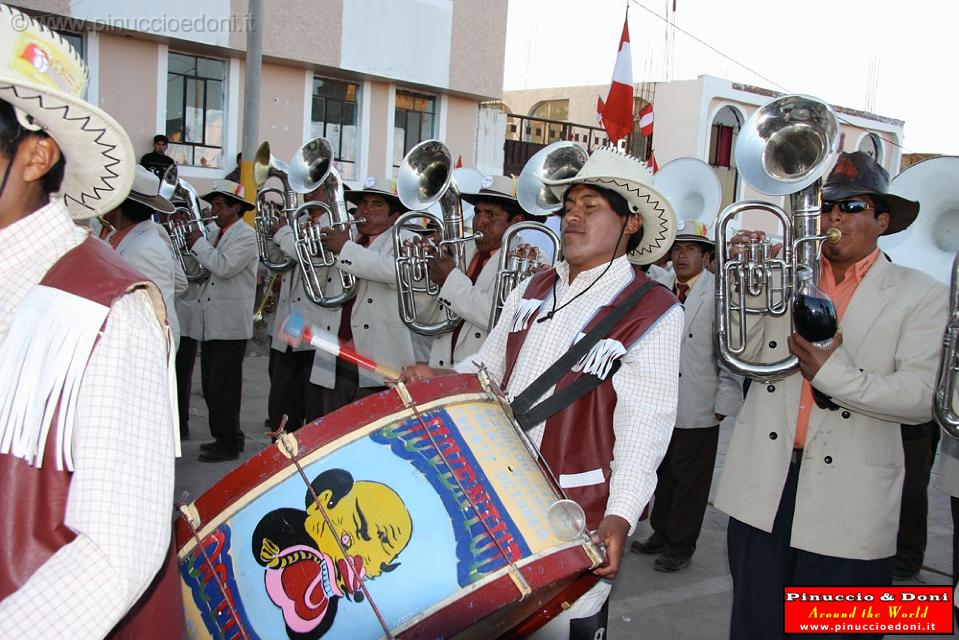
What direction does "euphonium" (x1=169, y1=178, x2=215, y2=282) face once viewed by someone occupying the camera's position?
facing to the left of the viewer

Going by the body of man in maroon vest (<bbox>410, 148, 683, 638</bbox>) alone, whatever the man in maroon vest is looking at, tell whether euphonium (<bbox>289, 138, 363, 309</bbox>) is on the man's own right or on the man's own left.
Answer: on the man's own right

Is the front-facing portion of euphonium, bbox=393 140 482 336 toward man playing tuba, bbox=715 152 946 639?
no

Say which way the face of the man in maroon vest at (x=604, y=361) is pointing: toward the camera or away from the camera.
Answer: toward the camera

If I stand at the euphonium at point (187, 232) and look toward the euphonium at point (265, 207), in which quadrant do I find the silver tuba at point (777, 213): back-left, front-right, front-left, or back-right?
front-right

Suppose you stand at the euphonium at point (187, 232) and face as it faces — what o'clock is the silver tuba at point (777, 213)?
The silver tuba is roughly at 8 o'clock from the euphonium.

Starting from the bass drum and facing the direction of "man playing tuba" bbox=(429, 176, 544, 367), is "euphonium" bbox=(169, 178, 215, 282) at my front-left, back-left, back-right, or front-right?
front-left

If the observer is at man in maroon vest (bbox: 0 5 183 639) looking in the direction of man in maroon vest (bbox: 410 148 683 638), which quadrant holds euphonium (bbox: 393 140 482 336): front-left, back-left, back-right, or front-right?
front-left

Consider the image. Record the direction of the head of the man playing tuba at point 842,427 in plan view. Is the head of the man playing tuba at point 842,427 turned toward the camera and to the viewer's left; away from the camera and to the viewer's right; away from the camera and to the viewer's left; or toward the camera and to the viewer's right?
toward the camera and to the viewer's left

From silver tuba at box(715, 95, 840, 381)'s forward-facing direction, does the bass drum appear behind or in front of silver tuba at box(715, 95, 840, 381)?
in front

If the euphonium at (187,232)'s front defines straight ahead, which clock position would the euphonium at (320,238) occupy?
the euphonium at (320,238) is roughly at 8 o'clock from the euphonium at (187,232).

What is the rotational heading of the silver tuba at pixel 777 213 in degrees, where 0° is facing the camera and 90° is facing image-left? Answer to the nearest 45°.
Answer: approximately 45°

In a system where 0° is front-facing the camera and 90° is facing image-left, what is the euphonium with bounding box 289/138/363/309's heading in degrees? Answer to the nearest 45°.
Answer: approximately 45°

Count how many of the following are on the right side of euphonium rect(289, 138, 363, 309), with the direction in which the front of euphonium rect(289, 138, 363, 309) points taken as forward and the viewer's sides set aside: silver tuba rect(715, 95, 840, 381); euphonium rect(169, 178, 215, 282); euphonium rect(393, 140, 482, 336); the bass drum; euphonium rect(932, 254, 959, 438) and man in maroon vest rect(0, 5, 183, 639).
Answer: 1

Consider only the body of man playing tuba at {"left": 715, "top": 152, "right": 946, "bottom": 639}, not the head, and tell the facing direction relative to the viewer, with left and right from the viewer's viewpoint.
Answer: facing the viewer and to the left of the viewer
